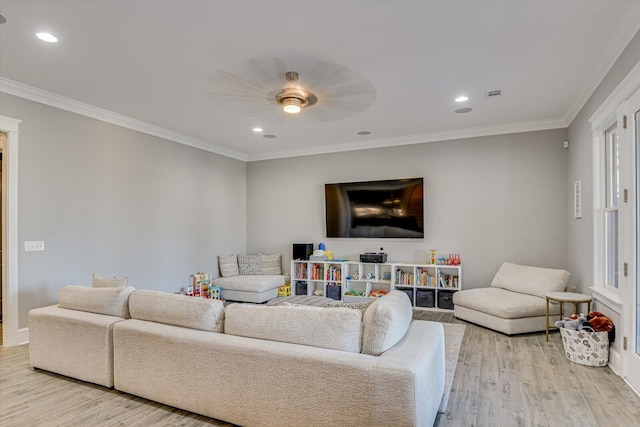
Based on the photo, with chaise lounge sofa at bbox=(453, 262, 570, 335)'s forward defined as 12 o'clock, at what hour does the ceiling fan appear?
The ceiling fan is roughly at 12 o'clock from the chaise lounge sofa.

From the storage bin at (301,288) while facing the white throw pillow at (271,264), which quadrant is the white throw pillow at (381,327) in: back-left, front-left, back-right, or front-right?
back-left

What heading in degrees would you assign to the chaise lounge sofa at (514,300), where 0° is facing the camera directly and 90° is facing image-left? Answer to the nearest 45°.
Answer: approximately 45°

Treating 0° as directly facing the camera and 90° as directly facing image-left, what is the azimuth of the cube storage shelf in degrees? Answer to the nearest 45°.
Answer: approximately 0°

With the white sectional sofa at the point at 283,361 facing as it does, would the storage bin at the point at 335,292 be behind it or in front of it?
in front

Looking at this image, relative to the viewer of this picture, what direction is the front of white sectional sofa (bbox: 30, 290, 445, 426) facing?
facing away from the viewer and to the right of the viewer

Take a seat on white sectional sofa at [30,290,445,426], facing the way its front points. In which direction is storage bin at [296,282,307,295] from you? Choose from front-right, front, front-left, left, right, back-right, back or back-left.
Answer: front-left

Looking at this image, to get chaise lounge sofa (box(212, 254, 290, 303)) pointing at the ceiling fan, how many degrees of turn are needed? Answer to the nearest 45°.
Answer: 0° — it already faces it

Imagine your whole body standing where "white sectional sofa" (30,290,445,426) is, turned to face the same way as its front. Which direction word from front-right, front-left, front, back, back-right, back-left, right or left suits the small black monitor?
front-left

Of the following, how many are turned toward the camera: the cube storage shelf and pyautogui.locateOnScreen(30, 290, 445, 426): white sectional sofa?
1

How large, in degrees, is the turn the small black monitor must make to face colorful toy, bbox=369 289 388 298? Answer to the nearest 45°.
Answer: approximately 45° to its left

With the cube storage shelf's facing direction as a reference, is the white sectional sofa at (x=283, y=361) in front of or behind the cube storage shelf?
in front
